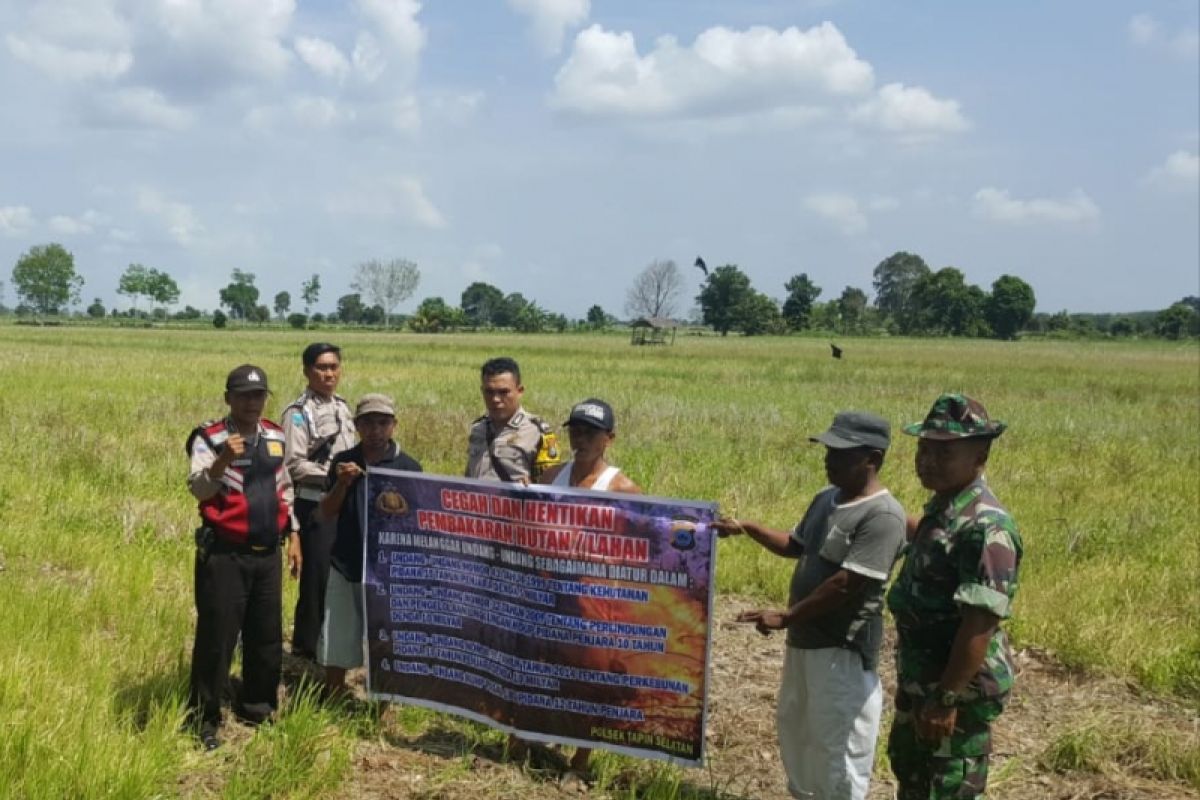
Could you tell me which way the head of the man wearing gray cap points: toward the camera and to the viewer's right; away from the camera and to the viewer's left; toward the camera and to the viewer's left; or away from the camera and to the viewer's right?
toward the camera and to the viewer's left

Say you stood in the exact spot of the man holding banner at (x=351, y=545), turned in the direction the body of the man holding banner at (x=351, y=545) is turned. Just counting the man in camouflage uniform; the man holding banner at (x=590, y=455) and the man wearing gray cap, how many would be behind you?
0

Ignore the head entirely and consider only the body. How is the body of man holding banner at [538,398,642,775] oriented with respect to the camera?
toward the camera

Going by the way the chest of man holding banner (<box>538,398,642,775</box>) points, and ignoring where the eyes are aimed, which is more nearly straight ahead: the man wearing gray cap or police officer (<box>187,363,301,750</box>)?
the man wearing gray cap

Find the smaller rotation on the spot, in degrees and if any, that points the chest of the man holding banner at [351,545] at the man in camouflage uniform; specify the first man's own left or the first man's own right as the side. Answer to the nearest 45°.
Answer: approximately 45° to the first man's own left

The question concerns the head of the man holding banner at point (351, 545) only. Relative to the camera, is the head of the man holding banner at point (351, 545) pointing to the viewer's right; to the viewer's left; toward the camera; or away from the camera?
toward the camera

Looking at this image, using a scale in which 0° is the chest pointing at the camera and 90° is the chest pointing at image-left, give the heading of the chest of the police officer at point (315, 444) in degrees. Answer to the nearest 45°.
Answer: approximately 315°

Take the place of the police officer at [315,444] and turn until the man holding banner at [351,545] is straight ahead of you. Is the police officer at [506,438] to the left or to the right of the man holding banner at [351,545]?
left

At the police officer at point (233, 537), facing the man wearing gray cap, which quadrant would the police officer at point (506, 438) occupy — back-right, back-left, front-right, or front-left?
front-left

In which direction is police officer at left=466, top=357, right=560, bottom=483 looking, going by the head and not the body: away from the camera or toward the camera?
toward the camera

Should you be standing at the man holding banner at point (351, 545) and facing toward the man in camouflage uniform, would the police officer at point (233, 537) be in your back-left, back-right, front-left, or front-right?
back-right

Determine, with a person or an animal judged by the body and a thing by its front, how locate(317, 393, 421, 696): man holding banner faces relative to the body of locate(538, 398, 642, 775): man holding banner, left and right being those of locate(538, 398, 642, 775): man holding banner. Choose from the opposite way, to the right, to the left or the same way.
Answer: the same way

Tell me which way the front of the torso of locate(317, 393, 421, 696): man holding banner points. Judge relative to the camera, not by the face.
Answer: toward the camera

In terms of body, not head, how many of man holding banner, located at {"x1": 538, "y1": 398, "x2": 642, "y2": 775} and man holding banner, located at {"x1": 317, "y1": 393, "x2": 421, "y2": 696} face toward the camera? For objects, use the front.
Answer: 2
